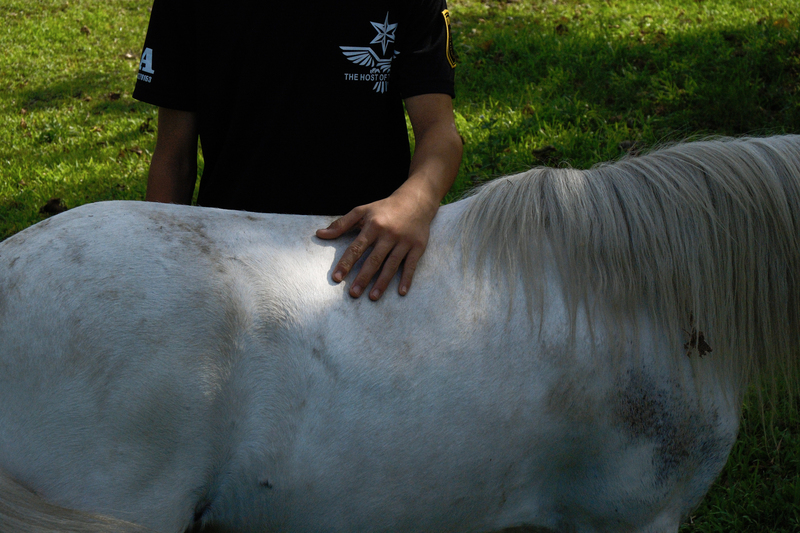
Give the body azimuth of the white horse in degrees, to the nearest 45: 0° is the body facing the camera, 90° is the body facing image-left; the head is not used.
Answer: approximately 270°

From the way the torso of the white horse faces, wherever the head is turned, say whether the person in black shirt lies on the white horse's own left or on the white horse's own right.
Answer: on the white horse's own left

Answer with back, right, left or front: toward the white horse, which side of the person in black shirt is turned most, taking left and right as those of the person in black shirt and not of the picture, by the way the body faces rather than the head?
front

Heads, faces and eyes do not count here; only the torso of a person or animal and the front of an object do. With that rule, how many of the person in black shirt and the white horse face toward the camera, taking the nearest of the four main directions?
1

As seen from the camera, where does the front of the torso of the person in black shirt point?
toward the camera

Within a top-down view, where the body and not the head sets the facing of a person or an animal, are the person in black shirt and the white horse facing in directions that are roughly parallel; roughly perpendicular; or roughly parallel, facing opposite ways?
roughly perpendicular

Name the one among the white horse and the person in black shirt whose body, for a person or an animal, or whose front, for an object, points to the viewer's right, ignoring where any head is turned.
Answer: the white horse
